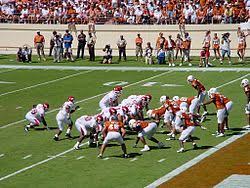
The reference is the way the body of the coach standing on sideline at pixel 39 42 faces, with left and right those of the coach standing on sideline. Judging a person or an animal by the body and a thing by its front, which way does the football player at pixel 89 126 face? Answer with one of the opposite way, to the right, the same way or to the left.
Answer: to the left

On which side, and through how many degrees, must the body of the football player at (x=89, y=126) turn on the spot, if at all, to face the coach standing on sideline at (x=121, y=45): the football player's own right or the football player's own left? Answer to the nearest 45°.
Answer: approximately 90° to the football player's own left

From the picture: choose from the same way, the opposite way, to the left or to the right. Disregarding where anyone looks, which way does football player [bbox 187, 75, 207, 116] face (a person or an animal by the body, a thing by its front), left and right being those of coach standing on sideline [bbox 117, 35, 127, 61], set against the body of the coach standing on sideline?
to the right

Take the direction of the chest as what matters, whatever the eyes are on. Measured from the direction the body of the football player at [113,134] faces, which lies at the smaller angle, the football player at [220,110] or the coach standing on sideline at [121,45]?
the coach standing on sideline

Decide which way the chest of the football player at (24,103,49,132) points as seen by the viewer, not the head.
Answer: to the viewer's right

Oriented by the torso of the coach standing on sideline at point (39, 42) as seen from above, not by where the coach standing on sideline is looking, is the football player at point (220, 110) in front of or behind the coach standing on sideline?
in front

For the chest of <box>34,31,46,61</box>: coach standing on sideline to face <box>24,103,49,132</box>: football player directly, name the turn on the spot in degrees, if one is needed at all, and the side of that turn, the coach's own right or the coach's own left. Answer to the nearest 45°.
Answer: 0° — they already face them

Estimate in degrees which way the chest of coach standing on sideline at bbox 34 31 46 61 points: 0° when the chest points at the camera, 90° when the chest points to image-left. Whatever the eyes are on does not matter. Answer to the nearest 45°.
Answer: approximately 0°

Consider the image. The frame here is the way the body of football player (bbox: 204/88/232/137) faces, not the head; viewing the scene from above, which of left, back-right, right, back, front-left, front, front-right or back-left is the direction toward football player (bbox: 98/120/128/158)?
front-left

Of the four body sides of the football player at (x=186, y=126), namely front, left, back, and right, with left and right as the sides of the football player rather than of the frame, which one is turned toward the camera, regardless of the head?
left

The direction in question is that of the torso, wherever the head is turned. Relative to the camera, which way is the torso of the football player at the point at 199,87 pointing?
to the viewer's left

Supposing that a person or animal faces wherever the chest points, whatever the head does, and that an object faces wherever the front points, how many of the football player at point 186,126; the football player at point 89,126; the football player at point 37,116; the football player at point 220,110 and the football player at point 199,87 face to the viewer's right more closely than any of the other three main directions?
2

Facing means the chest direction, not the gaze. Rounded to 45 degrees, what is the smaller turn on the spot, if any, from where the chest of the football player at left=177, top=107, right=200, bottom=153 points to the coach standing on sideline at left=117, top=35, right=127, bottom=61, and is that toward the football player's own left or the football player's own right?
approximately 90° to the football player's own right
